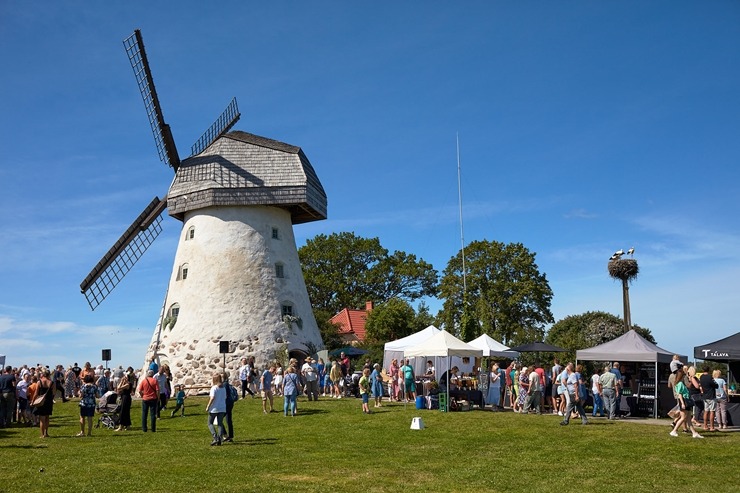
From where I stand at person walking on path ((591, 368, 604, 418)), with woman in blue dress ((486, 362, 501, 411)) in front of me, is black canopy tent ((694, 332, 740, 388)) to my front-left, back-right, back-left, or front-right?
back-right

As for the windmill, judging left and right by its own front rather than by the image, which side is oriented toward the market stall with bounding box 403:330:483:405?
back
